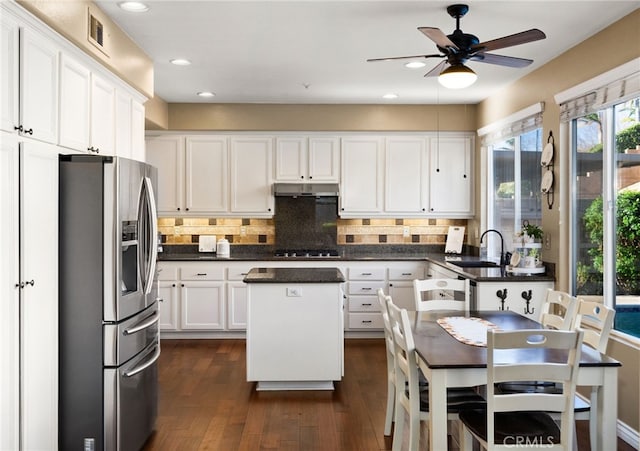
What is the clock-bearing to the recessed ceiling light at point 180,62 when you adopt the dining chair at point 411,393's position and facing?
The recessed ceiling light is roughly at 7 o'clock from the dining chair.

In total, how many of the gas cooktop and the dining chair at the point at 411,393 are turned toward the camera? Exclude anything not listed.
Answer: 1

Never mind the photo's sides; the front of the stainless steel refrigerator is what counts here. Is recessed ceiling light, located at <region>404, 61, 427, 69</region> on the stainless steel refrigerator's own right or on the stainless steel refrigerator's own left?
on the stainless steel refrigerator's own left

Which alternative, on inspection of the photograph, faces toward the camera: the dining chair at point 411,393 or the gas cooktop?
the gas cooktop

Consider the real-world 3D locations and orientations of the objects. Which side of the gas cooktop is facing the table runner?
front

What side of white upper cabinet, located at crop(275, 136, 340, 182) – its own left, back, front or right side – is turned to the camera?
front

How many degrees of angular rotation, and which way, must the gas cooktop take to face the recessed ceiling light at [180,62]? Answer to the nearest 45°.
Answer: approximately 45° to its right

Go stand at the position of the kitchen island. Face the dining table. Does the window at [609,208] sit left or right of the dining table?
left

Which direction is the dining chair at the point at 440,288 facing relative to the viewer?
toward the camera

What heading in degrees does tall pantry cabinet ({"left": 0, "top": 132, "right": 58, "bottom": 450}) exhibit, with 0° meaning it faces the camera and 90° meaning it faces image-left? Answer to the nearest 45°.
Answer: approximately 315°

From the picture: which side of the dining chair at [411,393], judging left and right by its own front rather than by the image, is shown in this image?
right

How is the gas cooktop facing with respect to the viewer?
toward the camera

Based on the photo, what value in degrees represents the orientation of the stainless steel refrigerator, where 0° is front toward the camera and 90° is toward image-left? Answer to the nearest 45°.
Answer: approximately 315°

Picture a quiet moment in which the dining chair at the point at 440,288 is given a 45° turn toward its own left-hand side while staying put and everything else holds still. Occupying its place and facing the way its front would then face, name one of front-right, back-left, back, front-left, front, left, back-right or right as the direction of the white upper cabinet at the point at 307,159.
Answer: back

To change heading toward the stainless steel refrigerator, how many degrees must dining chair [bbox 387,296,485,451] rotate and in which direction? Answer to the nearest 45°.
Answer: approximately 180°

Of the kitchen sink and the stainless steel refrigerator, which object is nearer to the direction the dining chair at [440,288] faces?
the stainless steel refrigerator

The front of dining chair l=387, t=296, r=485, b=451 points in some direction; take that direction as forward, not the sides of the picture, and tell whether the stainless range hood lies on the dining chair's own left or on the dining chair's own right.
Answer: on the dining chair's own left

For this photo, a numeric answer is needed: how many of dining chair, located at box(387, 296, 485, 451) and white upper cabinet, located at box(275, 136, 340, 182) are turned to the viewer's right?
1
